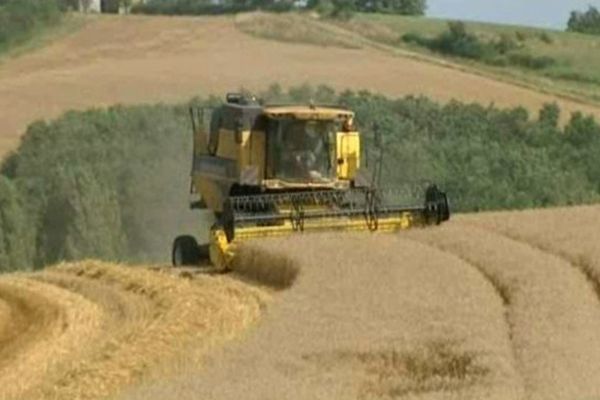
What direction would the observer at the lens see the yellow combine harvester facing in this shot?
facing the viewer and to the right of the viewer
